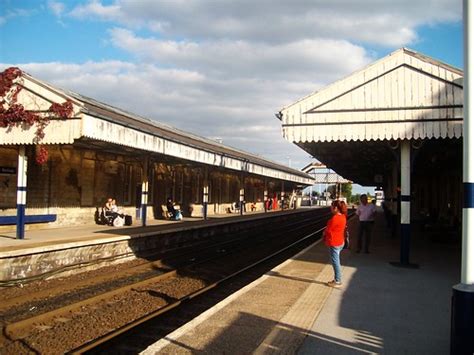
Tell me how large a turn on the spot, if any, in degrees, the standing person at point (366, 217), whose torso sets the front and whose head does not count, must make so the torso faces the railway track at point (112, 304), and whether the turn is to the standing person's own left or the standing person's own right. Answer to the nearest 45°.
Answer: approximately 45° to the standing person's own right

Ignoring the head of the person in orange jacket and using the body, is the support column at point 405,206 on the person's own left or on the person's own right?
on the person's own right

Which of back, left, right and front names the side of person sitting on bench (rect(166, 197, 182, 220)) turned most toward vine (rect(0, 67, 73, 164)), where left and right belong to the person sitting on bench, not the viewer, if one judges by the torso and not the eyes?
right

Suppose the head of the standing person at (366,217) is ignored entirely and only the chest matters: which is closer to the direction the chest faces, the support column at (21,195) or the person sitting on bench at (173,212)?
the support column

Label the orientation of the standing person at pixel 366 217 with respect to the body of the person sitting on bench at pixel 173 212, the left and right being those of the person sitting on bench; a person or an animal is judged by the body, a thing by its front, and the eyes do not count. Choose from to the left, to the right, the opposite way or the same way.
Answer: to the right

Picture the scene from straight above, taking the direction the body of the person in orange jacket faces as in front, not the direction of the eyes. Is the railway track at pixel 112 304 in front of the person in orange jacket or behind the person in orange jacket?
in front

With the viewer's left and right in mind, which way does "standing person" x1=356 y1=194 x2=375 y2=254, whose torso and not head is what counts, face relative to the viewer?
facing the viewer

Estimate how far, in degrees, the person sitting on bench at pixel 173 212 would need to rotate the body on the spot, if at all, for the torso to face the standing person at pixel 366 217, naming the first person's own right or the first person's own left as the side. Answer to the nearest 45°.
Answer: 0° — they already face them

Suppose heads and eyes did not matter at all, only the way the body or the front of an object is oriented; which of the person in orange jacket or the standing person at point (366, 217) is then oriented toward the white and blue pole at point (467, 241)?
the standing person

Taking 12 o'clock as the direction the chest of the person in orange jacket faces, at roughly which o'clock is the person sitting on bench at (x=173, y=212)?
The person sitting on bench is roughly at 2 o'clock from the person in orange jacket.

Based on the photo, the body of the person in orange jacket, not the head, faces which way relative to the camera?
to the viewer's left

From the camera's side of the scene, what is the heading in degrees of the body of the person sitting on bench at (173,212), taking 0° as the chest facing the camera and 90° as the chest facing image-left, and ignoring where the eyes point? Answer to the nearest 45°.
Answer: approximately 315°

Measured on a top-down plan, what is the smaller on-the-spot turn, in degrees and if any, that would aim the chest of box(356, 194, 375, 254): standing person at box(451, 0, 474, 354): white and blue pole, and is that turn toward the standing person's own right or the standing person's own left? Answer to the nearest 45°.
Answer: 0° — they already face it

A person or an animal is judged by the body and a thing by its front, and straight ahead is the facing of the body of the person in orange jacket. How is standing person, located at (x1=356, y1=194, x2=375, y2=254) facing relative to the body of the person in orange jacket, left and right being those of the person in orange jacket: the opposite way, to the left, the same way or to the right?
to the left
